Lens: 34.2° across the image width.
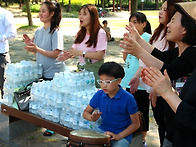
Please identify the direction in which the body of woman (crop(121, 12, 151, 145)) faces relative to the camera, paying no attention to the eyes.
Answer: to the viewer's left

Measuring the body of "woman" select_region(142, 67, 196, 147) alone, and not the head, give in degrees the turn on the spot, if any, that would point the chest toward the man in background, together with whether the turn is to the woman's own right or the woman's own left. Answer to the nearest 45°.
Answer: approximately 45° to the woman's own right

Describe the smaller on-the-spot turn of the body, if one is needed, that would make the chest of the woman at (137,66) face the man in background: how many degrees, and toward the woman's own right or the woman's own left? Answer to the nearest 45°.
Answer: approximately 45° to the woman's own right

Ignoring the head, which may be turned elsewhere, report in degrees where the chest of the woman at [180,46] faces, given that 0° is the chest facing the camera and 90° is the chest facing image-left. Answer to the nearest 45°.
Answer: approximately 90°

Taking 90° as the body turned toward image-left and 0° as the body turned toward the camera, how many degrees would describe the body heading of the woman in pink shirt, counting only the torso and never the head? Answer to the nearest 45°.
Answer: approximately 45°

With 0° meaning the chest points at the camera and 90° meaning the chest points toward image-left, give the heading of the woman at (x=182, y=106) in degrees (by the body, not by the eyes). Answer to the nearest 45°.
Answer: approximately 90°

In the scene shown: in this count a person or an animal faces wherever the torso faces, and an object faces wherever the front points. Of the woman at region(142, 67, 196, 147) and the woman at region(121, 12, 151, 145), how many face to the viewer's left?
2

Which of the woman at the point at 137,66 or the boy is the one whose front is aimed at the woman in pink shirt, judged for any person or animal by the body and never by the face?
the woman
